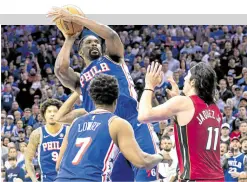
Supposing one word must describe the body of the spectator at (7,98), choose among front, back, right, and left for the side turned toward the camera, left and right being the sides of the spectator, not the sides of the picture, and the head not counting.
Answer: front

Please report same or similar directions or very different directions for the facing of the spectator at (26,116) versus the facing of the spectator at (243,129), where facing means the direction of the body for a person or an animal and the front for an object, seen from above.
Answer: same or similar directions

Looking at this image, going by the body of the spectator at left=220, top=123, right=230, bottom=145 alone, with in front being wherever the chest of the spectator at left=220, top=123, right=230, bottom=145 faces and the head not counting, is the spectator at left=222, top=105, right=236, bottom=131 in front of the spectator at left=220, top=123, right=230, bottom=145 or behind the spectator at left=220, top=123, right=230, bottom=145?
behind

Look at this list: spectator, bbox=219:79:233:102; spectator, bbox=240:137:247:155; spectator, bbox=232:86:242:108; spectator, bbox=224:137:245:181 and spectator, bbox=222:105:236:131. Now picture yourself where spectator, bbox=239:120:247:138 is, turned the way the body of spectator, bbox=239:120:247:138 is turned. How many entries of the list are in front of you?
2

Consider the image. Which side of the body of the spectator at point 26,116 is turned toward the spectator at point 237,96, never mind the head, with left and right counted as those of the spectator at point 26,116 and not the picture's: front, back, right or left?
left

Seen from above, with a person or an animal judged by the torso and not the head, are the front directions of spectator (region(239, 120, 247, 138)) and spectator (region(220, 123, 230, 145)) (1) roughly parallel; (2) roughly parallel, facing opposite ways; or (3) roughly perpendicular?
roughly parallel

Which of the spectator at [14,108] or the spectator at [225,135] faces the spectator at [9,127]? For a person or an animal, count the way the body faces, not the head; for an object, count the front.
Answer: the spectator at [14,108]

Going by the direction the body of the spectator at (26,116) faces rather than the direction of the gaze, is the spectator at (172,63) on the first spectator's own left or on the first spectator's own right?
on the first spectator's own left

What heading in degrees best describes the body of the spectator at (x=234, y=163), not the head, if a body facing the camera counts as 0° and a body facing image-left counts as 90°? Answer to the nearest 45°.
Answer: approximately 0°

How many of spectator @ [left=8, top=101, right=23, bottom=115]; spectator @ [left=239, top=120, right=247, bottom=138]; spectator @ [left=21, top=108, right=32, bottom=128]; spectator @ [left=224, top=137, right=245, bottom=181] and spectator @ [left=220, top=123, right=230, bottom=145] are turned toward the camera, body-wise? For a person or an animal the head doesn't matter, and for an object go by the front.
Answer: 5

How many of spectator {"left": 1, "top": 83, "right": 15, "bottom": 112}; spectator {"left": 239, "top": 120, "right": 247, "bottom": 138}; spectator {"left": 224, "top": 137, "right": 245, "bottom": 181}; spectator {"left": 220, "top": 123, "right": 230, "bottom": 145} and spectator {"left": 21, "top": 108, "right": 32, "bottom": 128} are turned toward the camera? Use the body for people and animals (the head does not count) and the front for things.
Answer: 5

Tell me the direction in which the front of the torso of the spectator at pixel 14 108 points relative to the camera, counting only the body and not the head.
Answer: toward the camera

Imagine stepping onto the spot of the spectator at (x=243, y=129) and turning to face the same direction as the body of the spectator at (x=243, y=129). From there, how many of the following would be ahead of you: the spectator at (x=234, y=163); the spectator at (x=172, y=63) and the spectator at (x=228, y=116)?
1
